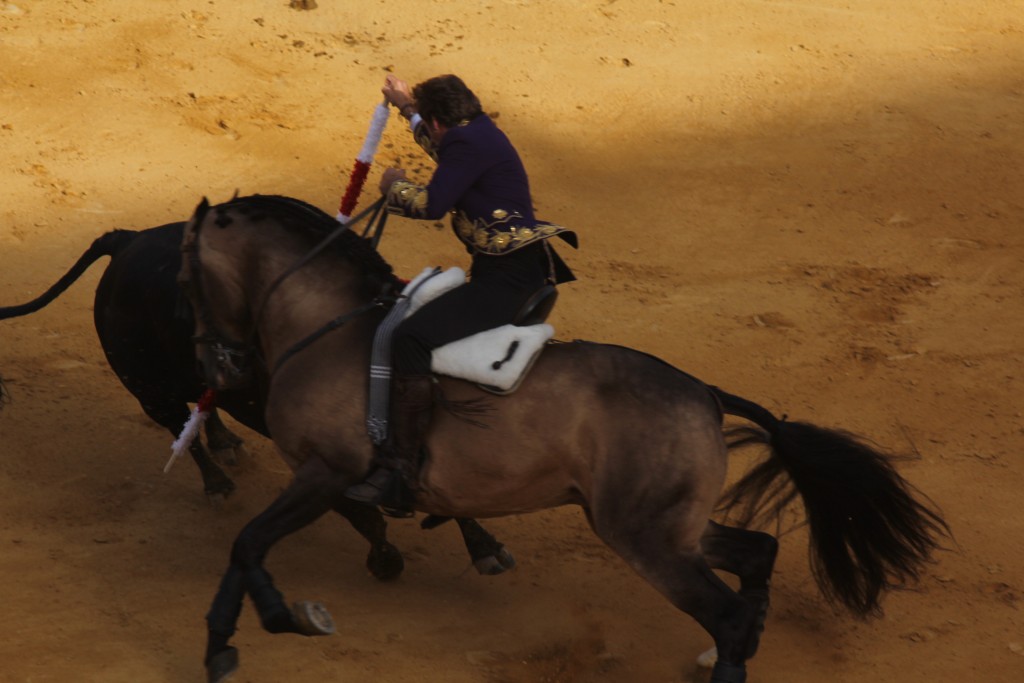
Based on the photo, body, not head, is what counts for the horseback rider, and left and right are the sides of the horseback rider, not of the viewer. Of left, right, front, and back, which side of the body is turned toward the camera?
left

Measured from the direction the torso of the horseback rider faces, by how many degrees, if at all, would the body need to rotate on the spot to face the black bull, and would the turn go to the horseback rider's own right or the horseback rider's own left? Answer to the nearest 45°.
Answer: approximately 45° to the horseback rider's own right

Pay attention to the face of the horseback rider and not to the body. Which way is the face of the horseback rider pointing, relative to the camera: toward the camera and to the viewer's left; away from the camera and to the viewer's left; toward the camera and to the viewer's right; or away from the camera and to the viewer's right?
away from the camera and to the viewer's left

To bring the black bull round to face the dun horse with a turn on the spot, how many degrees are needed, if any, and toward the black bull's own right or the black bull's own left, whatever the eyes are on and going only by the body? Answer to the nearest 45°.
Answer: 0° — it already faces it

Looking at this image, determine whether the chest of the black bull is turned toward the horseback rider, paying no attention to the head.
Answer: yes

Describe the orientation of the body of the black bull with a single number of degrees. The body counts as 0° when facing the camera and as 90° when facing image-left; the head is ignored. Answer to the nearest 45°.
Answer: approximately 315°

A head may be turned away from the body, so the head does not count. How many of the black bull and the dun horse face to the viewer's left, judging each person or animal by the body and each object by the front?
1

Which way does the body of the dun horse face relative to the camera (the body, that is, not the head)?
to the viewer's left

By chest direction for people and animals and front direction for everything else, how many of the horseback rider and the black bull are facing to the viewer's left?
1
